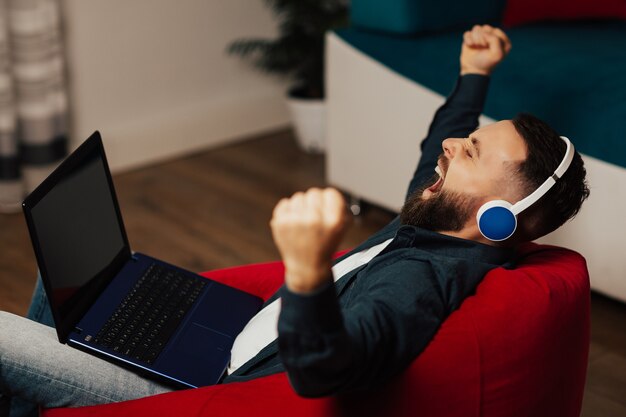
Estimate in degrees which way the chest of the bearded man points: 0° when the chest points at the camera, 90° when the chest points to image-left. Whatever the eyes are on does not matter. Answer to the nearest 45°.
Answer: approximately 90°

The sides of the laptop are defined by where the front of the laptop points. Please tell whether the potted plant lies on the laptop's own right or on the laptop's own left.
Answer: on the laptop's own left

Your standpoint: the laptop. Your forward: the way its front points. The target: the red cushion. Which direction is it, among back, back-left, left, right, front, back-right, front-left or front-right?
left

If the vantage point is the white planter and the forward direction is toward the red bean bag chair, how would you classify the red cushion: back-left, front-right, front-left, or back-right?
front-left

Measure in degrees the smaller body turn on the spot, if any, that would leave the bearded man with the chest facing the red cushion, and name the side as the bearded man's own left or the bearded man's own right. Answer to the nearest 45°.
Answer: approximately 90° to the bearded man's own right

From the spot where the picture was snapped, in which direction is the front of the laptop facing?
facing the viewer and to the right of the viewer

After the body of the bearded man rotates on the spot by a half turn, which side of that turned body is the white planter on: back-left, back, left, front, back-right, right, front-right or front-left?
left

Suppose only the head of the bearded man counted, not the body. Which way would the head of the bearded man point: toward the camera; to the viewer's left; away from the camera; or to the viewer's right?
to the viewer's left

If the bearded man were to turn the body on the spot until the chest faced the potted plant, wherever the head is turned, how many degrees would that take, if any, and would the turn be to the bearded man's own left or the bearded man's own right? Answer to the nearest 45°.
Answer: approximately 90° to the bearded man's own right

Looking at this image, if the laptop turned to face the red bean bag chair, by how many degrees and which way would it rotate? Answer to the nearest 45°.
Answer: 0° — it already faces it
